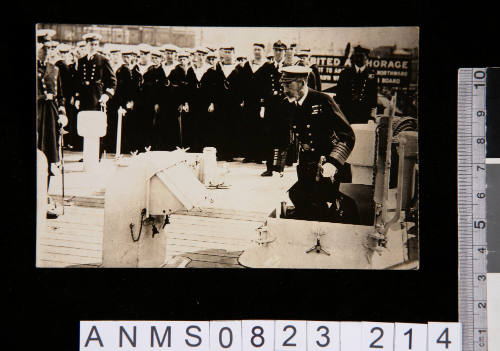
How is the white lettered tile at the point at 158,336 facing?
toward the camera

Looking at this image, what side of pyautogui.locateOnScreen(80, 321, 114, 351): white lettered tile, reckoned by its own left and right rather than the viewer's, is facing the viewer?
front
